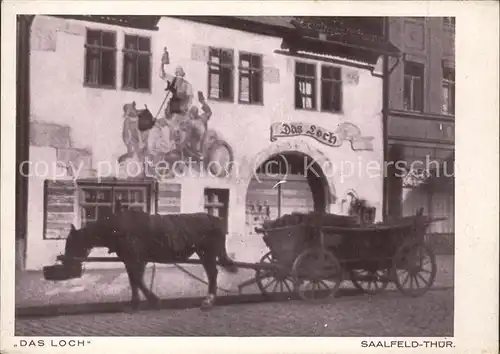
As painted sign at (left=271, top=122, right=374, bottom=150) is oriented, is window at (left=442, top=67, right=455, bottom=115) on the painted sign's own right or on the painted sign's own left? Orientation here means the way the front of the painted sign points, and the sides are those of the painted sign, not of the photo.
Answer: on the painted sign's own left

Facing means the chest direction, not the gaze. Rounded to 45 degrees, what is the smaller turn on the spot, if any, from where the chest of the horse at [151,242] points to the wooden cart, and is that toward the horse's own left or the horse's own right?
approximately 180°

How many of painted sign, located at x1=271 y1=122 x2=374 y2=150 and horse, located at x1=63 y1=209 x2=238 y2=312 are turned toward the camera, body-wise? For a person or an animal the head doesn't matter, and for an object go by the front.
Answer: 1

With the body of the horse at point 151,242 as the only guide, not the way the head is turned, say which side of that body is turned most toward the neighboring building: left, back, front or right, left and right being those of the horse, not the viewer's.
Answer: back

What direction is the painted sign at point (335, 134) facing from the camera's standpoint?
toward the camera

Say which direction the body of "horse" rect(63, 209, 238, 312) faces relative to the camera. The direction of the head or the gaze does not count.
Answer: to the viewer's left

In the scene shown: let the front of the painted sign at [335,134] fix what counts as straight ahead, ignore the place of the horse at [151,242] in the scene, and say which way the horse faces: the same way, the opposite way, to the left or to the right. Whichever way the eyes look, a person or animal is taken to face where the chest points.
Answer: to the right

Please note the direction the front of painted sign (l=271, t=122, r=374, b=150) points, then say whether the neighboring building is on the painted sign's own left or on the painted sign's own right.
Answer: on the painted sign's own left

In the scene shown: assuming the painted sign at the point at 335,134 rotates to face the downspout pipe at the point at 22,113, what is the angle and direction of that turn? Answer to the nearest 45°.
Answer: approximately 90° to its right

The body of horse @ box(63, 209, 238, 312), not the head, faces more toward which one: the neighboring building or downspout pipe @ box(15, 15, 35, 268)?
the downspout pipe

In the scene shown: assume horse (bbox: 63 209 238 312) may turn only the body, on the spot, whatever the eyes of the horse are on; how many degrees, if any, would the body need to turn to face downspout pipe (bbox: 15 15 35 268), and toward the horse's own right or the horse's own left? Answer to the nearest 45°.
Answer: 0° — it already faces it

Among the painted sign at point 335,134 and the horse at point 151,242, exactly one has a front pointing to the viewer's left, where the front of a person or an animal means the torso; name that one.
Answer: the horse

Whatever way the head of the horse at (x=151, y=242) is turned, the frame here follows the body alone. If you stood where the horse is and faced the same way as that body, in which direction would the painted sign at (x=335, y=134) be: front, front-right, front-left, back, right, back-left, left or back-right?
back
